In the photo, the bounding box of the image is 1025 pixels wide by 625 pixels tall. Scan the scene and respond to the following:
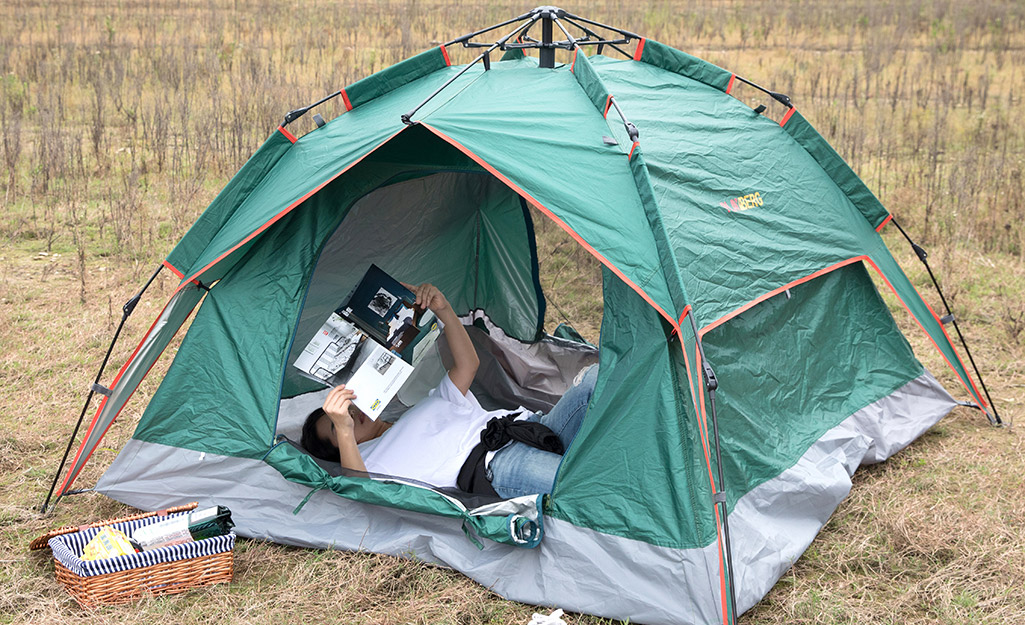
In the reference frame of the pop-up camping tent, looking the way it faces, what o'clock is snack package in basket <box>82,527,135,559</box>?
The snack package in basket is roughly at 1 o'clock from the pop-up camping tent.

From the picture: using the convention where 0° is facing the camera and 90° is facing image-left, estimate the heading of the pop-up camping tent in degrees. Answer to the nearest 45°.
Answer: approximately 45°

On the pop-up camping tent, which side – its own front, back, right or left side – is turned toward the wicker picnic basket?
front
